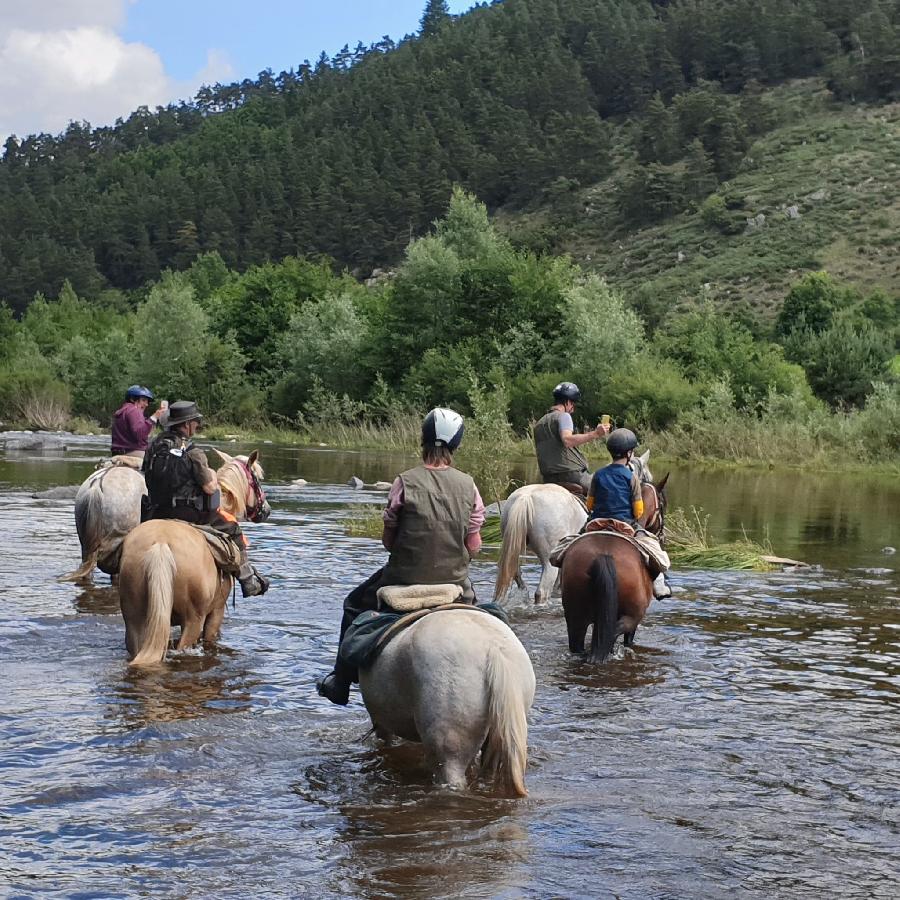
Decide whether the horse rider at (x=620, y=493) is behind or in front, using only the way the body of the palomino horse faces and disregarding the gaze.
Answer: in front

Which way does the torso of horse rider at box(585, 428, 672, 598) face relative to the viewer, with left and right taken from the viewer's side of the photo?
facing away from the viewer and to the right of the viewer

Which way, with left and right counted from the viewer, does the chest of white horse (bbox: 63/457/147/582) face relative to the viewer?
facing away from the viewer and to the right of the viewer

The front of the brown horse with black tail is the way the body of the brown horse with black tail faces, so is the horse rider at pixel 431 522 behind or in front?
behind

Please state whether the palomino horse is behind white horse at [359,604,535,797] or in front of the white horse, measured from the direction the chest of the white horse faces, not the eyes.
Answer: in front

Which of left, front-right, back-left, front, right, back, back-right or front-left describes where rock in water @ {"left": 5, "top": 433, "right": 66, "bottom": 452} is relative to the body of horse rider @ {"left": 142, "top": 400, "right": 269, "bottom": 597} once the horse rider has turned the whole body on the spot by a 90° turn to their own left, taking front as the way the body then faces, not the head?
front-right

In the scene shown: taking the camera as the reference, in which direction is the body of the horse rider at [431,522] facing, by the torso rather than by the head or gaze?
away from the camera

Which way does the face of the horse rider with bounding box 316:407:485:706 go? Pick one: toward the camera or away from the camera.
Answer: away from the camera

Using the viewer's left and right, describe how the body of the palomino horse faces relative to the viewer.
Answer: facing away from the viewer and to the right of the viewer

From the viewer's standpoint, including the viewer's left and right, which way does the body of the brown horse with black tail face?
facing away from the viewer and to the right of the viewer
